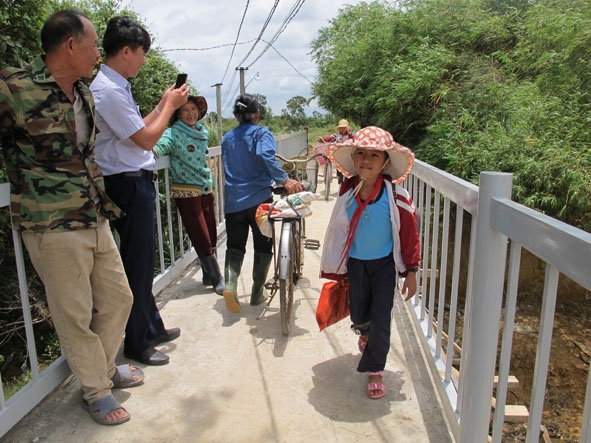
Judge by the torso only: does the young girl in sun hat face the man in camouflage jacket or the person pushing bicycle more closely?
the man in camouflage jacket

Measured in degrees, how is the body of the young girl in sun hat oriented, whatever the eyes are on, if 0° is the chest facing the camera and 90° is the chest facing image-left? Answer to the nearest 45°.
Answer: approximately 0°

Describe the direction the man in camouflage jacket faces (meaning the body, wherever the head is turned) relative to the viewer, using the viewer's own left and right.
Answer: facing the viewer and to the right of the viewer

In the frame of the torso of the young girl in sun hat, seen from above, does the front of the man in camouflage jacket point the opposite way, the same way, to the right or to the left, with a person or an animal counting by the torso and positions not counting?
to the left

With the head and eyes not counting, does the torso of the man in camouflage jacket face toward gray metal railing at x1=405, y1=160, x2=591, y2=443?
yes

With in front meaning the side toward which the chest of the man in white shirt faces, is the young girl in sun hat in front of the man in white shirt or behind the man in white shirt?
in front

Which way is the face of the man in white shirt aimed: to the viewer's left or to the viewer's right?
to the viewer's right

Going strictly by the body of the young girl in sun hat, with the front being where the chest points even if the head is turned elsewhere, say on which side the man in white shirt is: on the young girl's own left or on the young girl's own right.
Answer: on the young girl's own right

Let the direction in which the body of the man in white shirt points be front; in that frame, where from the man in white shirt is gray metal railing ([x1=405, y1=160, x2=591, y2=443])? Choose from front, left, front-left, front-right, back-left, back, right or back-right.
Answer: front-right

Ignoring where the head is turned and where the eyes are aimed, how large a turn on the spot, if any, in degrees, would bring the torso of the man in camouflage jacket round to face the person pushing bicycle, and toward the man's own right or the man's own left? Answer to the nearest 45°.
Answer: approximately 90° to the man's own left

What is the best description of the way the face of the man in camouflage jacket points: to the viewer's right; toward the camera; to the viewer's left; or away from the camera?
to the viewer's right

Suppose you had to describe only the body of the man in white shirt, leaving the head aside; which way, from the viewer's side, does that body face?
to the viewer's right

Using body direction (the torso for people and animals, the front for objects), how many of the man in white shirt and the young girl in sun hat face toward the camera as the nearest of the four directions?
1
